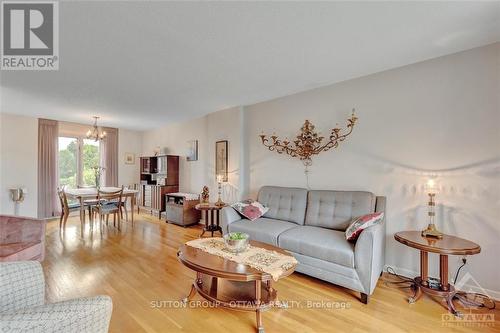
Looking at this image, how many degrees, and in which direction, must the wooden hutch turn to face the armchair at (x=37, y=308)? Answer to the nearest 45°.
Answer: approximately 45° to its left

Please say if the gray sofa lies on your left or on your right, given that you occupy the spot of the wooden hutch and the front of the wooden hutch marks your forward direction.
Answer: on your left

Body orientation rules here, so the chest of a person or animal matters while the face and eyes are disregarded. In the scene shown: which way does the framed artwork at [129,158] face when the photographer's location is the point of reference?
facing the viewer

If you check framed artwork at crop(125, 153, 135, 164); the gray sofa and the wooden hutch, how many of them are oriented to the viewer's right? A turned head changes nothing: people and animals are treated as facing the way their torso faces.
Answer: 0

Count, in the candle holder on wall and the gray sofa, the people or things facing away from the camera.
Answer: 0

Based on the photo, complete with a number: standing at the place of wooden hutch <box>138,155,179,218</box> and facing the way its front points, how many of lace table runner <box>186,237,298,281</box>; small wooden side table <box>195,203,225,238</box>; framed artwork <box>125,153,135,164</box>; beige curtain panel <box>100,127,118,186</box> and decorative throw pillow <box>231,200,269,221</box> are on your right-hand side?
2

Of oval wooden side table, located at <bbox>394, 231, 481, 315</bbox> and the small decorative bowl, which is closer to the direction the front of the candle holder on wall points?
the small decorative bowl

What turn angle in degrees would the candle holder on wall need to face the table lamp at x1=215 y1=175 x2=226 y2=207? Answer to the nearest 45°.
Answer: approximately 45° to its right

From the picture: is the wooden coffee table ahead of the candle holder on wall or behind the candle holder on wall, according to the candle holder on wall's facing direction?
ahead

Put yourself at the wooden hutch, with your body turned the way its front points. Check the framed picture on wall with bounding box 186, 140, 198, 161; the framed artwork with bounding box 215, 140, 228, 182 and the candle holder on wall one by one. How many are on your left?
3

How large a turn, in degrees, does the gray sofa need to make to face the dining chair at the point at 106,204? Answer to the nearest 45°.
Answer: approximately 45° to its right

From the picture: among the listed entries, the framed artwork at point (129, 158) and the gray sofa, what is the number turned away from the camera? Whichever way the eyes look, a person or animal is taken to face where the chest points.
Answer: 0

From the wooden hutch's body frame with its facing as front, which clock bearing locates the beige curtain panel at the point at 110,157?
The beige curtain panel is roughly at 3 o'clock from the wooden hutch.

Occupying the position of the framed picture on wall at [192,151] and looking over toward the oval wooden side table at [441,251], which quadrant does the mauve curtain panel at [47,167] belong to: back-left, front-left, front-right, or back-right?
back-right

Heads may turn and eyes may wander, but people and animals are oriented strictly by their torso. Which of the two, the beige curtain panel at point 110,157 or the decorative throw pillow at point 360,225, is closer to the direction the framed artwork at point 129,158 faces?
the decorative throw pillow

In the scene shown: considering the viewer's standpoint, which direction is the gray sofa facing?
facing the viewer and to the left of the viewer

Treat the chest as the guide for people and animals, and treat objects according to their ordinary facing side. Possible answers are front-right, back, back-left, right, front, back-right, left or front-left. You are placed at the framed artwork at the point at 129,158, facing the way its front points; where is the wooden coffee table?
front

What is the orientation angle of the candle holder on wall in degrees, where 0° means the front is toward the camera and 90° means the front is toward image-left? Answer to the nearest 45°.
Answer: approximately 45°

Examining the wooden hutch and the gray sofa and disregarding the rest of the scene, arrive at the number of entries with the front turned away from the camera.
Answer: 0

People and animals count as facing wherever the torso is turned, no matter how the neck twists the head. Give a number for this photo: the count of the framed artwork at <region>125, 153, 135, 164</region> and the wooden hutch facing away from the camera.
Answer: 0

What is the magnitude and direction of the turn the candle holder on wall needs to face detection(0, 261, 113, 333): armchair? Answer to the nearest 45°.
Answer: approximately 45° to its left
